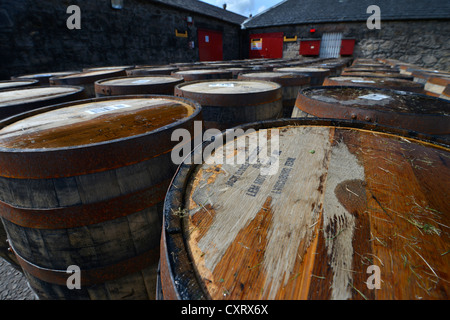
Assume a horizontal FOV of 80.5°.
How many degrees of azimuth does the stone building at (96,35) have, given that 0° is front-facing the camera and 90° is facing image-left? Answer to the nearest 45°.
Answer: approximately 315°

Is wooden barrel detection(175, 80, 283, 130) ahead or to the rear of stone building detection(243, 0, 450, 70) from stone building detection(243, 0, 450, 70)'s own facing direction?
ahead

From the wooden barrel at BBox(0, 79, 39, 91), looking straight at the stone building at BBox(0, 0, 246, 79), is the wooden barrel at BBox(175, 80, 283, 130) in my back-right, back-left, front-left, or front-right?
back-right

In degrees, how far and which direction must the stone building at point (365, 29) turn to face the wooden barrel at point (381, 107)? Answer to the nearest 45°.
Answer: approximately 45° to its left

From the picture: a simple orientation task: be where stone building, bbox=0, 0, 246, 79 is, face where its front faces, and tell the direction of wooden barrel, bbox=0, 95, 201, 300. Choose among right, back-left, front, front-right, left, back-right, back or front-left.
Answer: front-right

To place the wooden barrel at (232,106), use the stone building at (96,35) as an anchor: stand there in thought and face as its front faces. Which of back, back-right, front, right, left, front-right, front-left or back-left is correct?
front-right

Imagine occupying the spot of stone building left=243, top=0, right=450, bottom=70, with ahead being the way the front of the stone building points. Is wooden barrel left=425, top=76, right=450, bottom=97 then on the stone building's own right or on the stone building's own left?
on the stone building's own left

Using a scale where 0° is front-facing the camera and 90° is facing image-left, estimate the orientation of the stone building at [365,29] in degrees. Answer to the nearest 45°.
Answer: approximately 45°

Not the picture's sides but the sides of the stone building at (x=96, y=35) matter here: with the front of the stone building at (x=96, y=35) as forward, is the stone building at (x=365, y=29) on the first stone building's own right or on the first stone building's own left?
on the first stone building's own left

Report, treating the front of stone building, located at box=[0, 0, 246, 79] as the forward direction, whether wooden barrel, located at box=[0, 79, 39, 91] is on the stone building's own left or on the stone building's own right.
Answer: on the stone building's own right
